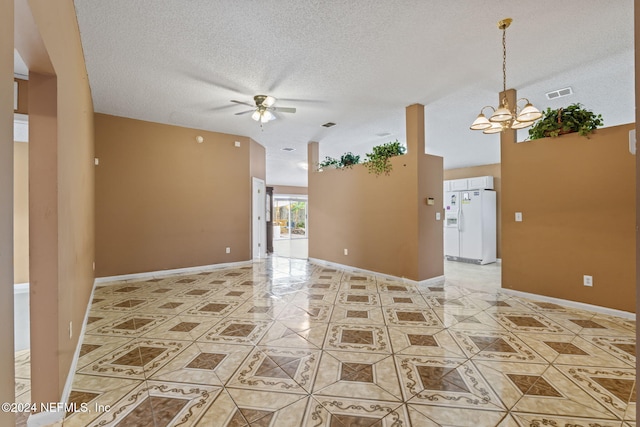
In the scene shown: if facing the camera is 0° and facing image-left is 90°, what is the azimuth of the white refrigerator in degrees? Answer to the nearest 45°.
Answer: approximately 45°

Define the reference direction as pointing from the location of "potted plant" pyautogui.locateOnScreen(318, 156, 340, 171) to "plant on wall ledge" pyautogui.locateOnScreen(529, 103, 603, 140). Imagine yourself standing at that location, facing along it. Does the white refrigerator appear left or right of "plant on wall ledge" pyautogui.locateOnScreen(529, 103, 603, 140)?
left

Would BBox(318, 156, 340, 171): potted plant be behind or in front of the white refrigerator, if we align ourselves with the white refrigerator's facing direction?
in front

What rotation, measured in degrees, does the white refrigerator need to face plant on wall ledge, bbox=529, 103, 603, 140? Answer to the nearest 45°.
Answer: approximately 45° to its left

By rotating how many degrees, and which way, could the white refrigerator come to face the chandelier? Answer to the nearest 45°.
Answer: approximately 45° to its left

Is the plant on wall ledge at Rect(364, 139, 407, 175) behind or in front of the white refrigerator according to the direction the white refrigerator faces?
in front
